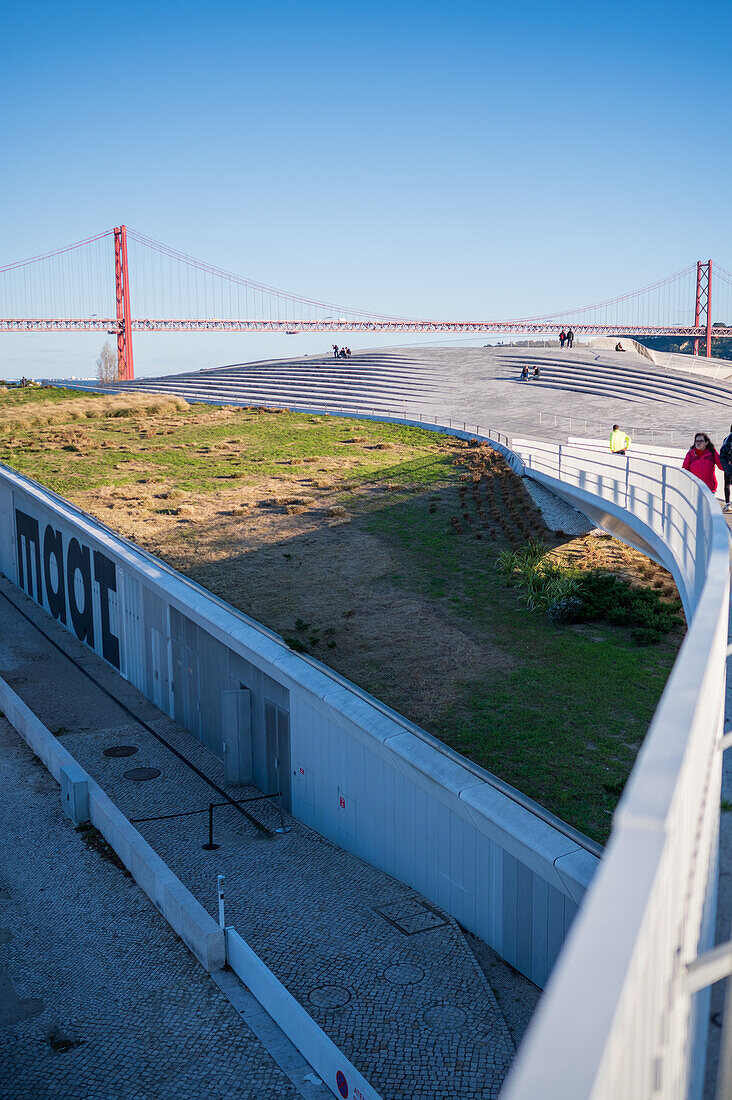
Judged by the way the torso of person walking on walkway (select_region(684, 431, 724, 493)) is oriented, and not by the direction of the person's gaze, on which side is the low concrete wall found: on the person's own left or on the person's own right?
on the person's own right

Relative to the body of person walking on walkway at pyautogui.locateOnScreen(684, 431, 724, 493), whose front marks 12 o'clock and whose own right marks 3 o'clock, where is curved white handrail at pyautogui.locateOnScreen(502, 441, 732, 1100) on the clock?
The curved white handrail is roughly at 12 o'clock from the person walking on walkway.

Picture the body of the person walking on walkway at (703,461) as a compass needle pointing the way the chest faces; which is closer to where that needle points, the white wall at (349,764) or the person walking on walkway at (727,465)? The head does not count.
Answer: the white wall

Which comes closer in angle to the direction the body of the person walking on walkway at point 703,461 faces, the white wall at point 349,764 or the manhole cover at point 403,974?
the manhole cover

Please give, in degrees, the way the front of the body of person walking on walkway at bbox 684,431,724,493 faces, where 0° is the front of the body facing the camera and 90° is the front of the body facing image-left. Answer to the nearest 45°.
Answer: approximately 0°

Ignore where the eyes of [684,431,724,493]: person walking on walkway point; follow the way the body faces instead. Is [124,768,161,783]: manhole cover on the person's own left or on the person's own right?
on the person's own right

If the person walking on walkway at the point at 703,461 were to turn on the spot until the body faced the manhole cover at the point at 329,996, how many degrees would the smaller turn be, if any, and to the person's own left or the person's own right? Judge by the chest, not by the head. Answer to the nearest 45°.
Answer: approximately 45° to the person's own right

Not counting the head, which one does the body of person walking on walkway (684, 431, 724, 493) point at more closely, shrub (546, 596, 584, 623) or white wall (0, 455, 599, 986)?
the white wall

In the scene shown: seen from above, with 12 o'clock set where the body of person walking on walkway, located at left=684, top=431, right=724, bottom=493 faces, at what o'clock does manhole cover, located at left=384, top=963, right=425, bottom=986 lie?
The manhole cover is roughly at 1 o'clock from the person walking on walkway.
